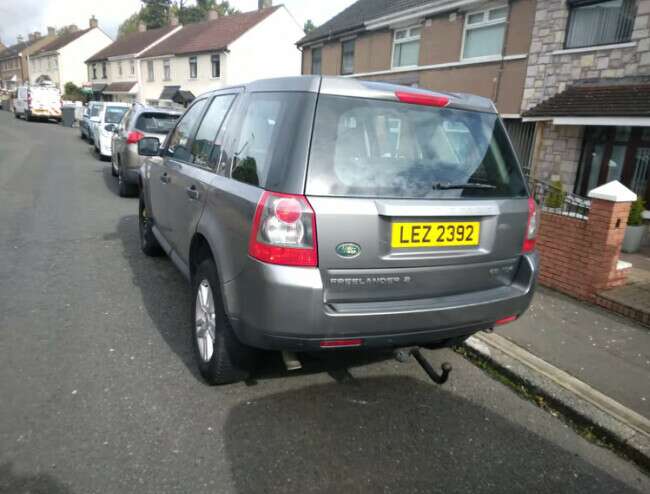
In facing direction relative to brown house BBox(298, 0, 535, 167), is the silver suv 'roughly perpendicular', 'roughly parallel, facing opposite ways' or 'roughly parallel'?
roughly perpendicular

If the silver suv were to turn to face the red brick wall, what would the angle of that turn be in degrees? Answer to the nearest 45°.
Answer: approximately 90° to its right

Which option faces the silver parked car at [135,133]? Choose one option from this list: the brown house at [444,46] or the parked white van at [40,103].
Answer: the brown house

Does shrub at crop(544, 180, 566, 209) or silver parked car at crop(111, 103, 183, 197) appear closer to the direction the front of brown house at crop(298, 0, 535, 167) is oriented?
the silver parked car

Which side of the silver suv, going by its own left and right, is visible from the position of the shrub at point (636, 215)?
right

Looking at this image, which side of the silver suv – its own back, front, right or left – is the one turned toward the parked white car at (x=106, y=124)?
front

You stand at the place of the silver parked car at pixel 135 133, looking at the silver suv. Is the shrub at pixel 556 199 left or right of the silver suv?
left

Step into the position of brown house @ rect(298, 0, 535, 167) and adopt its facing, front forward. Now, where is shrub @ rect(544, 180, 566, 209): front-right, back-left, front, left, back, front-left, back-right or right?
front-left

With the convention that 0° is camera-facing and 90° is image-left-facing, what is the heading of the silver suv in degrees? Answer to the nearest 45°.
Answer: approximately 135°
